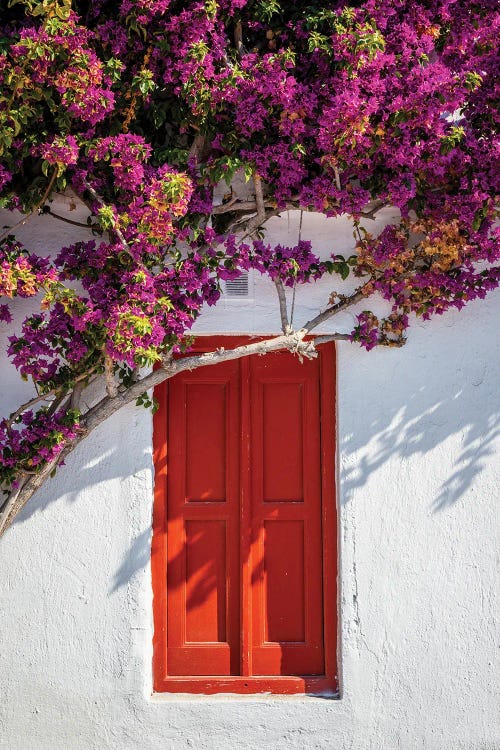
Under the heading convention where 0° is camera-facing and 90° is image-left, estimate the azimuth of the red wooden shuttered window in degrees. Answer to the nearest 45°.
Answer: approximately 0°
